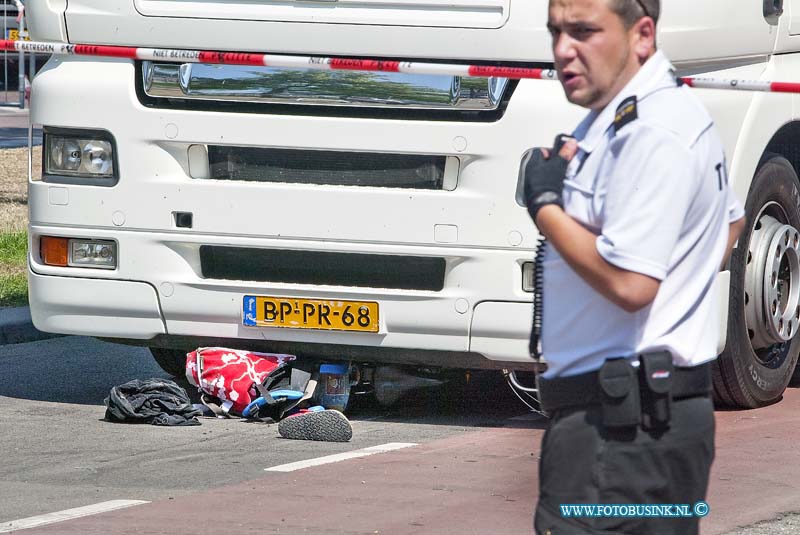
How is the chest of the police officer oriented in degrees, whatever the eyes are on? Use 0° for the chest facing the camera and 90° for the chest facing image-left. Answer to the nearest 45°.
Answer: approximately 90°

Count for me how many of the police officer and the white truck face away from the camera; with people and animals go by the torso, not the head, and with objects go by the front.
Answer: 0

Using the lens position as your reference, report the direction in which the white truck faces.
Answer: facing the viewer and to the left of the viewer

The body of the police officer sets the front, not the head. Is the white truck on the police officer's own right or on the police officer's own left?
on the police officer's own right

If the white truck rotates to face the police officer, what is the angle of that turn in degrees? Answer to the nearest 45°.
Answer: approximately 45° to its left
